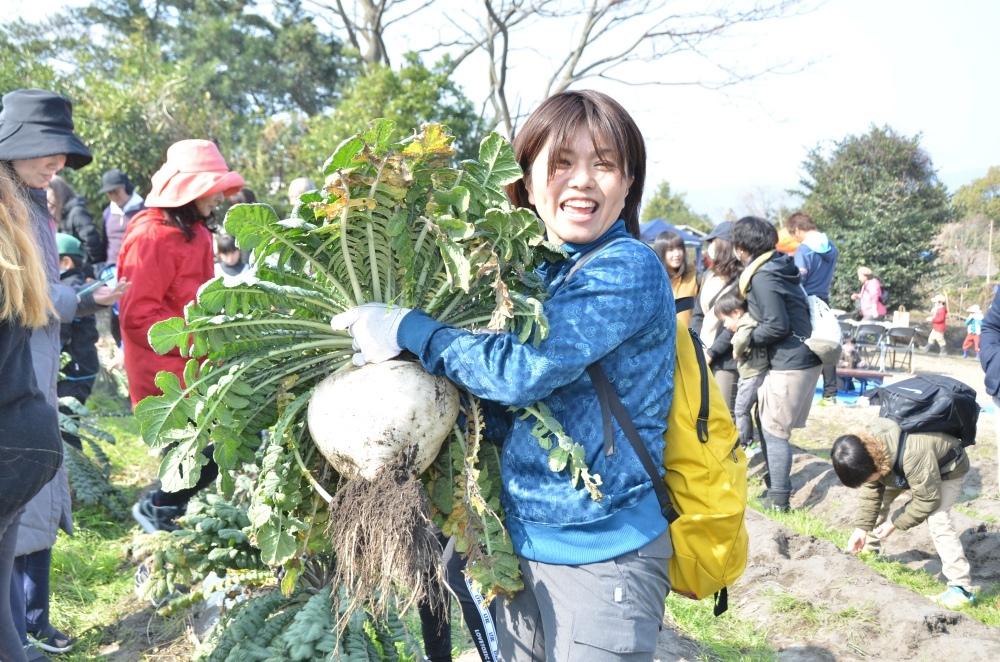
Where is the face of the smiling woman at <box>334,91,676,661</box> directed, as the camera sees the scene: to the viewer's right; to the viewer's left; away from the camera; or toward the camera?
toward the camera

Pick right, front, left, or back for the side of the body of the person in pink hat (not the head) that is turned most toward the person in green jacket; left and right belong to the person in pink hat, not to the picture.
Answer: front

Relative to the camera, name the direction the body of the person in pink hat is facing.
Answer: to the viewer's right

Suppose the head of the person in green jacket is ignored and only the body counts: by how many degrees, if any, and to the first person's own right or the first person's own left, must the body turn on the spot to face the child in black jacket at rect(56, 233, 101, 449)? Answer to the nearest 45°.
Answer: approximately 45° to the first person's own right

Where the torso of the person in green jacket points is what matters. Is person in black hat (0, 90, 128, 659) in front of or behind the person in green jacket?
in front

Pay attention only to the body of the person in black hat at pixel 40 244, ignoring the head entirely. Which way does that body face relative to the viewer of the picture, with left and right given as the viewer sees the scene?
facing to the right of the viewer

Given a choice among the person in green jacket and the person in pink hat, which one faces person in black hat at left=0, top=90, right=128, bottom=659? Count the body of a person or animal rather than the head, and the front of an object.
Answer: the person in green jacket

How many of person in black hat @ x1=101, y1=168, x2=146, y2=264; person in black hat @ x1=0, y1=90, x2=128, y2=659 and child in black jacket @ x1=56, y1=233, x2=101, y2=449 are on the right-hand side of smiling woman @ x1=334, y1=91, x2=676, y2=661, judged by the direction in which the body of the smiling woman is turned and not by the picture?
3

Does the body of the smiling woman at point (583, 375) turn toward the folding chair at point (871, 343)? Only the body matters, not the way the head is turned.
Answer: no

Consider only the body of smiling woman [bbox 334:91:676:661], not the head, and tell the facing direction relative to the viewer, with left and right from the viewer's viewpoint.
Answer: facing the viewer and to the left of the viewer

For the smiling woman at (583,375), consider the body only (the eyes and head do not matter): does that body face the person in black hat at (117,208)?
no

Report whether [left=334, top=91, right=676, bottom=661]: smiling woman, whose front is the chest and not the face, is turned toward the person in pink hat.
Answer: no

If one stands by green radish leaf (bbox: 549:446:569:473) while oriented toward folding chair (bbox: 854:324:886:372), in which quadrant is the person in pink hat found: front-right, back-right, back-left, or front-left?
front-left

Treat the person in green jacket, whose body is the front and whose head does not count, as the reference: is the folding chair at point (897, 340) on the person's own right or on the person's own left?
on the person's own right

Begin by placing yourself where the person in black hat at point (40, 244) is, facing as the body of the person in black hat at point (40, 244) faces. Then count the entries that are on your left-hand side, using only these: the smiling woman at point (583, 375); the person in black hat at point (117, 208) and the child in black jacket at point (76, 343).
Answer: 2

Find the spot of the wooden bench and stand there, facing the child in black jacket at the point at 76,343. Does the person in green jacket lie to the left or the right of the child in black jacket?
left
